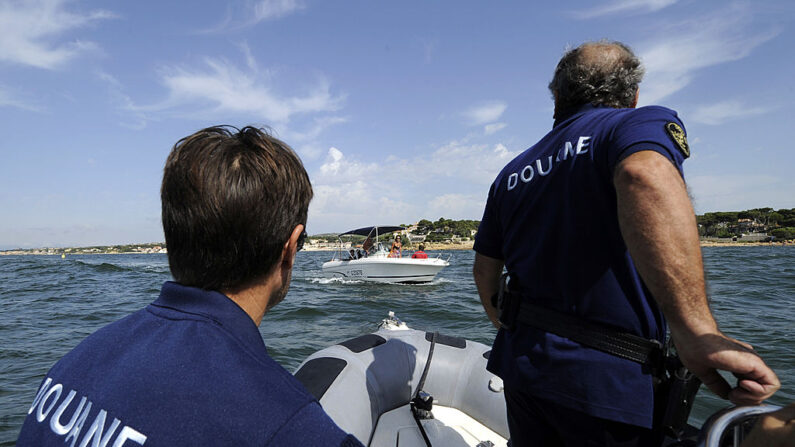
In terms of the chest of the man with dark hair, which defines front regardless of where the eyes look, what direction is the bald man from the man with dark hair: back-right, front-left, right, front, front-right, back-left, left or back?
front-right

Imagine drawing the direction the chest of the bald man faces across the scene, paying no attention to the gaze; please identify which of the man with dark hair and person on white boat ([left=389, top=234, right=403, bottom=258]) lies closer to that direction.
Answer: the person on white boat

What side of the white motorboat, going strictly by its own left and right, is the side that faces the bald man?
right

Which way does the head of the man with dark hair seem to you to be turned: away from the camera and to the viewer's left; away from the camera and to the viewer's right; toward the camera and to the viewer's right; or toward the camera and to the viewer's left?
away from the camera and to the viewer's right

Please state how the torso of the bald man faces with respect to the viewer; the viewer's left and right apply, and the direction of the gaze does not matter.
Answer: facing away from the viewer and to the right of the viewer

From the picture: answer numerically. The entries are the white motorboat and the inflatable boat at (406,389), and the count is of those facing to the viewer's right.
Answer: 1

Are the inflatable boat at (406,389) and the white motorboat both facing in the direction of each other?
no

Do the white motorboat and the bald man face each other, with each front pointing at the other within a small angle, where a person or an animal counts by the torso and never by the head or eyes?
no

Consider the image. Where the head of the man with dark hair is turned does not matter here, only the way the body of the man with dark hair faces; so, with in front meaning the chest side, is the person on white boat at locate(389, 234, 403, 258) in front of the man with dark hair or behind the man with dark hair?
in front

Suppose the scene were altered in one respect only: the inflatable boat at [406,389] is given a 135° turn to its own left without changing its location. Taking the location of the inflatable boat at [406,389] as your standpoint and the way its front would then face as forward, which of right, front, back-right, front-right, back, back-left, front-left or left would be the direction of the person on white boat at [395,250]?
back-right

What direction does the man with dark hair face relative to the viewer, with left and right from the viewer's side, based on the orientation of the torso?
facing away from the viewer and to the right of the viewer

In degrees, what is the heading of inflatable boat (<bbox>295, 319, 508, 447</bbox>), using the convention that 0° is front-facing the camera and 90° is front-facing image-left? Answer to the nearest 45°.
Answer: approximately 180°

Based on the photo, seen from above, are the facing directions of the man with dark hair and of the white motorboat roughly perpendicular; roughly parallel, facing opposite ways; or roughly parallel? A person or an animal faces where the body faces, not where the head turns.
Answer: roughly perpendicular
